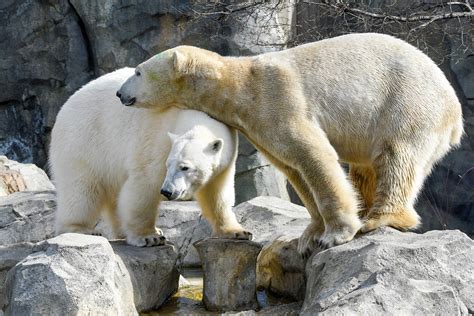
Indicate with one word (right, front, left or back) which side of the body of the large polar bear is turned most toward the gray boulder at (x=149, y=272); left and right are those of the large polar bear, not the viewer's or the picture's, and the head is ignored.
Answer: front

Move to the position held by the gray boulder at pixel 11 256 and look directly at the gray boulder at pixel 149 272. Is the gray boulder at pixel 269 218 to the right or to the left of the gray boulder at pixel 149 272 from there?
left

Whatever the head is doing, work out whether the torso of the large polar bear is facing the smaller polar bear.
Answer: yes

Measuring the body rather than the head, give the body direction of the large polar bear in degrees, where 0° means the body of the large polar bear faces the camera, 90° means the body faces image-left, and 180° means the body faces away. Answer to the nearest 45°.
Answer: approximately 90°

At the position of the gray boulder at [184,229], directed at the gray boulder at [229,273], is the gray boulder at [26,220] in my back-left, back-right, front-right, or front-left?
back-right

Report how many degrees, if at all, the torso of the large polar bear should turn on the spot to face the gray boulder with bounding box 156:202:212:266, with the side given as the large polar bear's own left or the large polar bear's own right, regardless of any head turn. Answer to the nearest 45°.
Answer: approximately 45° to the large polar bear's own right

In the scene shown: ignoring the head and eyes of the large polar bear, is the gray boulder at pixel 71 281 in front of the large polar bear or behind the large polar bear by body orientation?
in front

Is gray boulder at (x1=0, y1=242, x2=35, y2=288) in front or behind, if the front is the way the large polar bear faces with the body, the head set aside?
in front

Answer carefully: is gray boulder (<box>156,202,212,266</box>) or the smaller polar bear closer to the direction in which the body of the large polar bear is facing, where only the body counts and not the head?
the smaller polar bear
